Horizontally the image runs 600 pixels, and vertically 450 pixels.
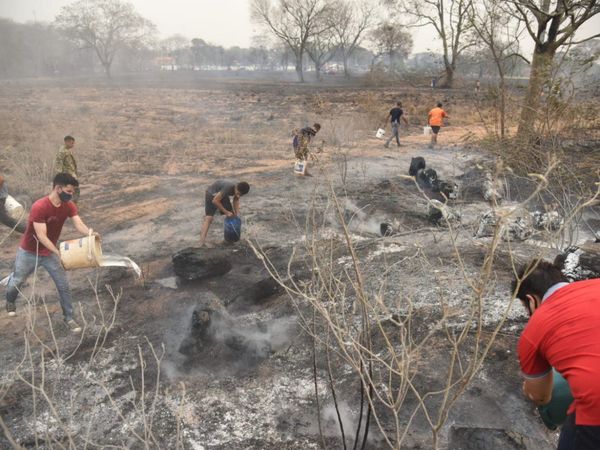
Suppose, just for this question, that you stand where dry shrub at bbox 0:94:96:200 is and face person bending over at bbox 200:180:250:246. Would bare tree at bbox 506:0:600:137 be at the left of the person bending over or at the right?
left

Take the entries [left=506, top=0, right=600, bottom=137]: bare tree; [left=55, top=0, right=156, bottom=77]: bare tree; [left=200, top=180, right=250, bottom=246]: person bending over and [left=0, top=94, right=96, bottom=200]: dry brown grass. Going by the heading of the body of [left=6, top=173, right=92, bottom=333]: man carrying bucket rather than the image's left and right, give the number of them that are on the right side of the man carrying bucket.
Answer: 0

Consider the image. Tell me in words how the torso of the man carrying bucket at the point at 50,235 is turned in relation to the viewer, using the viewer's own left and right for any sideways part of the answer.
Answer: facing the viewer and to the right of the viewer

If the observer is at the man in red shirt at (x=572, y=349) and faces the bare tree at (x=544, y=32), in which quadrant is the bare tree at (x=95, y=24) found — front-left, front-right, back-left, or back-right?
front-left

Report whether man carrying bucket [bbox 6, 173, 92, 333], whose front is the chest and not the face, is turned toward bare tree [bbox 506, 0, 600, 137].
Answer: no

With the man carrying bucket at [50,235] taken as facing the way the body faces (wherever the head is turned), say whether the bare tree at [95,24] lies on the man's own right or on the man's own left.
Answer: on the man's own left

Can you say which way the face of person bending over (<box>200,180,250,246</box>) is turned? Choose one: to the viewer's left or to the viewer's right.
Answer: to the viewer's right

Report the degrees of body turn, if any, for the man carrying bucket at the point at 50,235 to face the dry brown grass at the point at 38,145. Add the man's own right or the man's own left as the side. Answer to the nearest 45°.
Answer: approximately 135° to the man's own left

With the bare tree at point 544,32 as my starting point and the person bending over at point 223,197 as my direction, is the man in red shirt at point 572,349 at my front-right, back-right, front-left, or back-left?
front-left

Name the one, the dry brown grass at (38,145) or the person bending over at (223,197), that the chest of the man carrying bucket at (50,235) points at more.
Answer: the person bending over

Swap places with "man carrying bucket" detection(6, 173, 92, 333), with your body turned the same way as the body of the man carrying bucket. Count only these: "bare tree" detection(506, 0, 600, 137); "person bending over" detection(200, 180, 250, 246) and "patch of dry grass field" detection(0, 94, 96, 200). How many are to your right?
0

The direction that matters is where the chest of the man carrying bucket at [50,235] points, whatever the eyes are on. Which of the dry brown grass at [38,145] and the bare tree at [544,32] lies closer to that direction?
the bare tree

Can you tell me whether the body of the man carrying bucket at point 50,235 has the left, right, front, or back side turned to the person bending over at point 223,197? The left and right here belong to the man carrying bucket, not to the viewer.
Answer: left

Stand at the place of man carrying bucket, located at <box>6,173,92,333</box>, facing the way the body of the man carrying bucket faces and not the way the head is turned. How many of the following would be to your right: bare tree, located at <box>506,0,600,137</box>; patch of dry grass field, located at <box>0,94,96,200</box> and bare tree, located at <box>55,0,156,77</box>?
0

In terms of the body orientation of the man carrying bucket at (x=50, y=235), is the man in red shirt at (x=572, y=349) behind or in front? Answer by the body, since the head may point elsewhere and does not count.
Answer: in front
